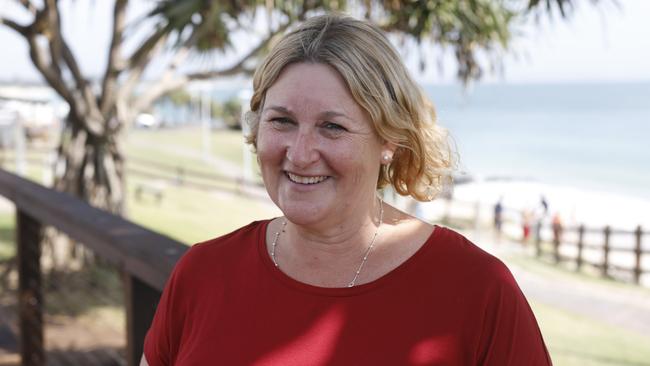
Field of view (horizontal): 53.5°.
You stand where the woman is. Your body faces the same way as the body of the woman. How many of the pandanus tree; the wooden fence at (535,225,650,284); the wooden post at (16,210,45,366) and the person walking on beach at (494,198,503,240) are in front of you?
0

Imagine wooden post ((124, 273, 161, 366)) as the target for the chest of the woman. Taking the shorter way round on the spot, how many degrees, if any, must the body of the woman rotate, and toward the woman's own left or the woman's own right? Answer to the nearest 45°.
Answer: approximately 135° to the woman's own right

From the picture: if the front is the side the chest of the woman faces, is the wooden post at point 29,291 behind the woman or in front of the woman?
behind

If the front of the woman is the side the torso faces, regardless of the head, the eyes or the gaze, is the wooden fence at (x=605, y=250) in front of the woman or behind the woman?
behind

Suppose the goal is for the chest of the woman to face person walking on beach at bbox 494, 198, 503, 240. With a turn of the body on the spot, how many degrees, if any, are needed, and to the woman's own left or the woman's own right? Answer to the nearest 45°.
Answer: approximately 180°

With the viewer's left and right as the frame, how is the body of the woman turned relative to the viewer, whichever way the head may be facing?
facing the viewer

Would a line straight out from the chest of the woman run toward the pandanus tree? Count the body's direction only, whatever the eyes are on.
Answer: no

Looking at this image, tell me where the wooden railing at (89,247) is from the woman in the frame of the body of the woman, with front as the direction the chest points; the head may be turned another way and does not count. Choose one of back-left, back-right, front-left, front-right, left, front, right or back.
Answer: back-right
